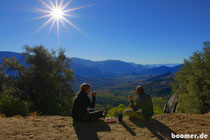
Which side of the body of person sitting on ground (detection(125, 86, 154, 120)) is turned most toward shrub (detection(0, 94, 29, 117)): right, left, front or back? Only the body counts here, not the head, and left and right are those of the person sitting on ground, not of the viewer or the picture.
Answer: front

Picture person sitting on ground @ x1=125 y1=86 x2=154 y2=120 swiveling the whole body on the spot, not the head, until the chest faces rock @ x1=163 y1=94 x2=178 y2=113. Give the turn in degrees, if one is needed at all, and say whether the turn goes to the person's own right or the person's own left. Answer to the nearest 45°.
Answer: approximately 90° to the person's own right

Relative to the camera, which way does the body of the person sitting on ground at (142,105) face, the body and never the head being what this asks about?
to the viewer's left

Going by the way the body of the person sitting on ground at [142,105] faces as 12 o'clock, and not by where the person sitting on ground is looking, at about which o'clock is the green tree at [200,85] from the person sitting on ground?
The green tree is roughly at 4 o'clock from the person sitting on ground.

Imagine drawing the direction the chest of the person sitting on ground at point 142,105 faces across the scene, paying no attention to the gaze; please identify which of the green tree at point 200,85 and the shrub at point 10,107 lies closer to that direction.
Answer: the shrub

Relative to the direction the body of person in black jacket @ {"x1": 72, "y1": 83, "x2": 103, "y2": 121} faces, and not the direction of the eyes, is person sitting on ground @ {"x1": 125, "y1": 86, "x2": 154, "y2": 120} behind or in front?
in front

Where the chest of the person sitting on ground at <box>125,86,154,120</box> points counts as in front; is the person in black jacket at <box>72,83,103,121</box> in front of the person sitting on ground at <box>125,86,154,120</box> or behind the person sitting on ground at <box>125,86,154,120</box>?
in front
